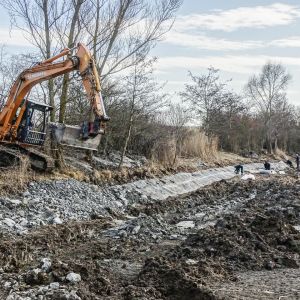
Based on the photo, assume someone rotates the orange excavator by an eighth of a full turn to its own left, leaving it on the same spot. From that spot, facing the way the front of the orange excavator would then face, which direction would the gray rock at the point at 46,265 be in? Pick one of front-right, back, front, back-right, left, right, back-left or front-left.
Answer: right

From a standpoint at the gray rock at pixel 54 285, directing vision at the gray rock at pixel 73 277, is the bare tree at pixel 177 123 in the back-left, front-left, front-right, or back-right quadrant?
front-left

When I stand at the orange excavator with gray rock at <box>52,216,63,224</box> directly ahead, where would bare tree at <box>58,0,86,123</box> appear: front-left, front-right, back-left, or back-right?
back-left

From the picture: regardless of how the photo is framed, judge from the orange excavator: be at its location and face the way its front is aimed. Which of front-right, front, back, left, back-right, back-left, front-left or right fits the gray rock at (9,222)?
front-right

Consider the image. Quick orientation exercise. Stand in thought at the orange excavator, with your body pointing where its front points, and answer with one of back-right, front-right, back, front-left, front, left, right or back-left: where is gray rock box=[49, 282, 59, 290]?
front-right

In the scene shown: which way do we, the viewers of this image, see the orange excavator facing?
facing the viewer and to the right of the viewer

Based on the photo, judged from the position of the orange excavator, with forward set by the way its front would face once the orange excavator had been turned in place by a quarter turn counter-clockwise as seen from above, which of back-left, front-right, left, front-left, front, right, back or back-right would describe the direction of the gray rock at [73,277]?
back-right
